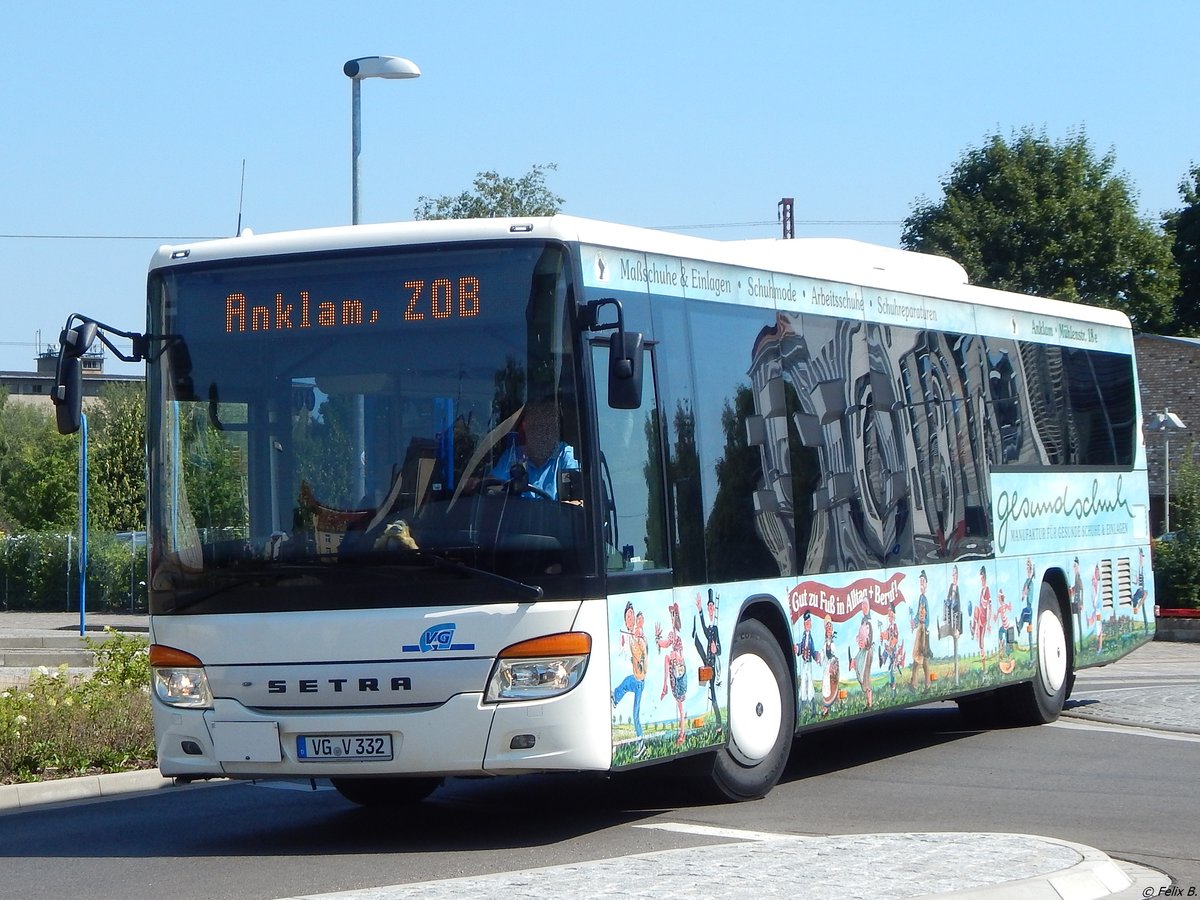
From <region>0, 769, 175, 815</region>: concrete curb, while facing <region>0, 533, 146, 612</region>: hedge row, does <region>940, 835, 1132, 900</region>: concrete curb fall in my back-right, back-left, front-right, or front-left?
back-right

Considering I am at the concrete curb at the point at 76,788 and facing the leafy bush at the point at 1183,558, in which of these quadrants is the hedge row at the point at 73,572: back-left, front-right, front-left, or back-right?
front-left

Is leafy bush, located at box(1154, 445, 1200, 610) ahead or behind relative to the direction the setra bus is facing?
behind

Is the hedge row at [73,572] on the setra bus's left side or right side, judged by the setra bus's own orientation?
on its right

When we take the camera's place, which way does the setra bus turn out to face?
facing the viewer and to the left of the viewer

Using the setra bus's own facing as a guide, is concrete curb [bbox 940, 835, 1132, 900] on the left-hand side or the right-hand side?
on its left

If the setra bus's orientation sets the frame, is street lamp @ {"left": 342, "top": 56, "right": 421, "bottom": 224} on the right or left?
on its right
